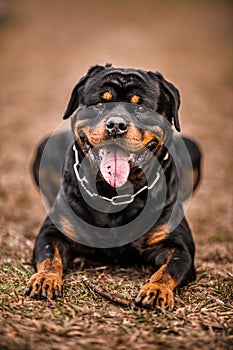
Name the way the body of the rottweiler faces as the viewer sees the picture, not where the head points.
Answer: toward the camera
